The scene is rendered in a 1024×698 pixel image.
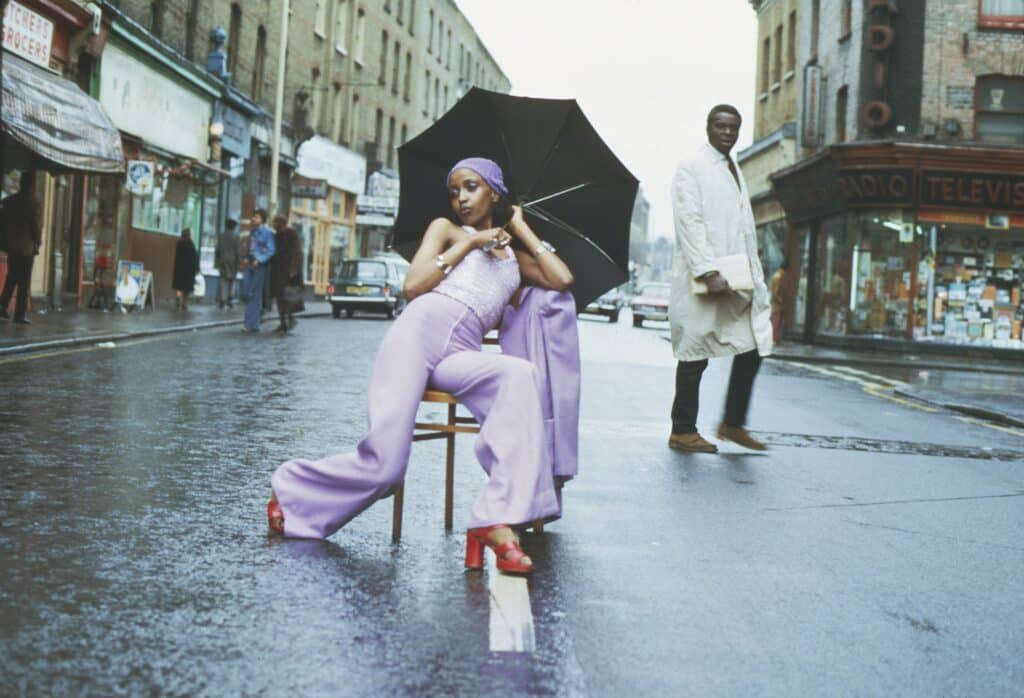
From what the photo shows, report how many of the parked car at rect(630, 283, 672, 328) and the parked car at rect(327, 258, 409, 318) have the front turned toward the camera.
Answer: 1

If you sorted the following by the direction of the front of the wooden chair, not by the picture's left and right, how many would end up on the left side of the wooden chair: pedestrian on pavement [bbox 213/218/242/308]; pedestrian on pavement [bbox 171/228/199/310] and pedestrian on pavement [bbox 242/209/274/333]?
0

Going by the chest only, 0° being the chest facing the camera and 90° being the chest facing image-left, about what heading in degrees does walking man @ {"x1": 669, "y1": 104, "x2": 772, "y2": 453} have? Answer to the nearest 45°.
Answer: approximately 315°

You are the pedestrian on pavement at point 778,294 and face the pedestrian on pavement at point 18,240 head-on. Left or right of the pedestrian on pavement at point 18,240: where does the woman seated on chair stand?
left

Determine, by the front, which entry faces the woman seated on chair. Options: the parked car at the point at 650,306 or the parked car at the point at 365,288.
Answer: the parked car at the point at 650,306

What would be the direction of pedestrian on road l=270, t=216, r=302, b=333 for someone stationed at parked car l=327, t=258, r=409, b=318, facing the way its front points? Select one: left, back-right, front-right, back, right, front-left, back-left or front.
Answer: back

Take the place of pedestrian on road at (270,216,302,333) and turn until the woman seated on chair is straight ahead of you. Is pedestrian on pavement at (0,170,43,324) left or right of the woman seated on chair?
right

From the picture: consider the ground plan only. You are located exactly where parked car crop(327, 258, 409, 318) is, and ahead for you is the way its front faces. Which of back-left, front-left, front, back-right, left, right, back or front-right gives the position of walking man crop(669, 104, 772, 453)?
back

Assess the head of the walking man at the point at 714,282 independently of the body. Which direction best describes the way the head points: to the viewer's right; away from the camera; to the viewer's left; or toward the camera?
toward the camera

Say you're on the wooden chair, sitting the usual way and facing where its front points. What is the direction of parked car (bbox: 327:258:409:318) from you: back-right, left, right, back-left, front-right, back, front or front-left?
back-right

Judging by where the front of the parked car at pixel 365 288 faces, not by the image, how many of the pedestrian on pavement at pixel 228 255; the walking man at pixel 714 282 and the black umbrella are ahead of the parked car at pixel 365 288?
0

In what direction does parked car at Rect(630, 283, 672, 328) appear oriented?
toward the camera

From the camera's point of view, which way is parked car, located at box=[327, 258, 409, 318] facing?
away from the camera

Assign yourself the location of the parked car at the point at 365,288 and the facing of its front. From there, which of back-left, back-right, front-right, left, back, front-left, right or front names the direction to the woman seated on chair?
back

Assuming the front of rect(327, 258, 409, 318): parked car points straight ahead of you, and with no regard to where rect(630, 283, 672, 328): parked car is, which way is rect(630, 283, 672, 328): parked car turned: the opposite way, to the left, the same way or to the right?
the opposite way

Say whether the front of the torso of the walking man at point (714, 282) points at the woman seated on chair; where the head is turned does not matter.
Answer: no

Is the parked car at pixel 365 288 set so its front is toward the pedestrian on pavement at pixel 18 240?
no

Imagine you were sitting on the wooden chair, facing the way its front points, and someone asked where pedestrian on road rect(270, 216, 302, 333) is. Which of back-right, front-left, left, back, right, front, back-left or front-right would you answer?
back-right

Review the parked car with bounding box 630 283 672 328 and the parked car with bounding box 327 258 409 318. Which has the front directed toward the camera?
the parked car with bounding box 630 283 672 328

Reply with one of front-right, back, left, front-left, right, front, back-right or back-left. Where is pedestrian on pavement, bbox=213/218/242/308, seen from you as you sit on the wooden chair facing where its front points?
back-right

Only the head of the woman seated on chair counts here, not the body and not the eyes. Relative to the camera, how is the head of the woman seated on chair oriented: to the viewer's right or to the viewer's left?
to the viewer's left
